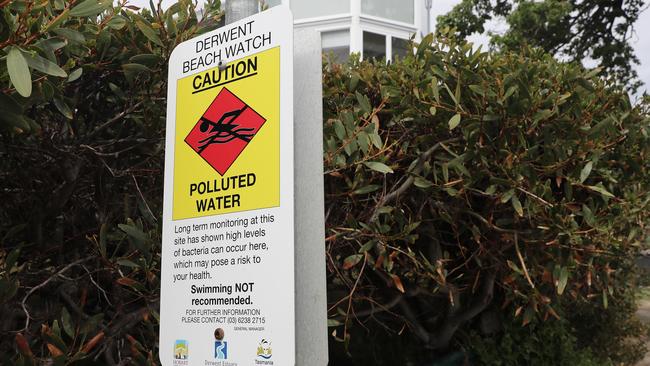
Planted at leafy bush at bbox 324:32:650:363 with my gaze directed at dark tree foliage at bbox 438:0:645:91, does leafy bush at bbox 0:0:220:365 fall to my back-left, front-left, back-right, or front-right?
back-left

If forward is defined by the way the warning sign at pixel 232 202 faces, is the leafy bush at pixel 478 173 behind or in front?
behind

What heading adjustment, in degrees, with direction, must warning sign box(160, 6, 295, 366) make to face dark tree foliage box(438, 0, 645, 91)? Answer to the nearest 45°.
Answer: approximately 180°

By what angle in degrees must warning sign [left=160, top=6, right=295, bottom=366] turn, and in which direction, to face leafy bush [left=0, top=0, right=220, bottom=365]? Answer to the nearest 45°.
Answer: approximately 90° to its right

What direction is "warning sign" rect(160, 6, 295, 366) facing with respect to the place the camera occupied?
facing the viewer and to the left of the viewer
